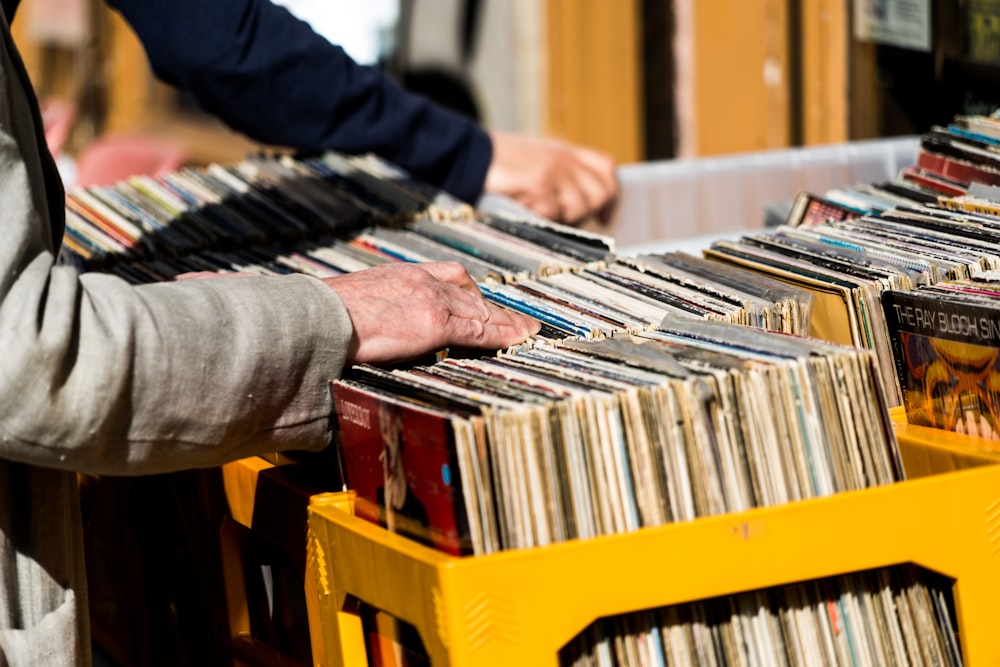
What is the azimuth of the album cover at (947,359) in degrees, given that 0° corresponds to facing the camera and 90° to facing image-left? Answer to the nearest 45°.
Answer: approximately 45°

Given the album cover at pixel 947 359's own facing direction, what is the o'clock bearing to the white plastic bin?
The white plastic bin is roughly at 4 o'clock from the album cover.

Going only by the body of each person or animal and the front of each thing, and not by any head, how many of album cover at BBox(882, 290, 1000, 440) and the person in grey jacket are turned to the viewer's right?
1

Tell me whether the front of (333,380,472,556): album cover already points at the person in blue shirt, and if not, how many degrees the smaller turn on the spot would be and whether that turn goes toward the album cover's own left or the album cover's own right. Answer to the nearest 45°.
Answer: approximately 135° to the album cover's own right

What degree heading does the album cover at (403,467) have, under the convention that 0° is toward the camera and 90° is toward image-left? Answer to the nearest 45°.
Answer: approximately 45°

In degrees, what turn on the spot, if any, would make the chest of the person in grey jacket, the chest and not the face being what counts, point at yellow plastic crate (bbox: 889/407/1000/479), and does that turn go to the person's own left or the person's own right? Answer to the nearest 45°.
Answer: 0° — they already face it

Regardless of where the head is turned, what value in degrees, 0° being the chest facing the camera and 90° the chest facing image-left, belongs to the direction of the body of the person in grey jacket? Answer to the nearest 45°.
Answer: approximately 270°

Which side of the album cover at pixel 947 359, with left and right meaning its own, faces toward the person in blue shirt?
right

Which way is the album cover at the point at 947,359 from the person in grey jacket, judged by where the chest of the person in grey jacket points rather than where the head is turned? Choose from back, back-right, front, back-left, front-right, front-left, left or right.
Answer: front

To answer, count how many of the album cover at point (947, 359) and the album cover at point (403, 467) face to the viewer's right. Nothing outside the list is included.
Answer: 0

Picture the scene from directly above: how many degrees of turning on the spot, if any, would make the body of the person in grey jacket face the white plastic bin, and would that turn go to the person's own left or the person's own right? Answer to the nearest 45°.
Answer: approximately 45° to the person's own left
